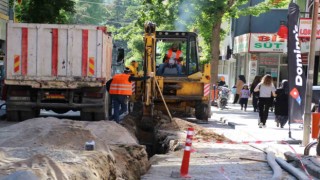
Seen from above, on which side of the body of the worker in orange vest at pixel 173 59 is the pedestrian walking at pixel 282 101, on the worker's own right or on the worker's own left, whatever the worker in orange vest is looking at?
on the worker's own left

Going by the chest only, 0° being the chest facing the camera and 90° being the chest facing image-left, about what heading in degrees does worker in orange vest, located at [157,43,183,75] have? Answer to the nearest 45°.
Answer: approximately 0°

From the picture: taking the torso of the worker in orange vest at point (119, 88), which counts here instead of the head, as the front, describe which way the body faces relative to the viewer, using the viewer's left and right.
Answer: facing away from the viewer and to the right of the viewer

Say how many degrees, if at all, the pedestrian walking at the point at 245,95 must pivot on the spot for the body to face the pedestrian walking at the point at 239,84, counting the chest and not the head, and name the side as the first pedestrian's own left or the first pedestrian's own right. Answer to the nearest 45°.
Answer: approximately 180°

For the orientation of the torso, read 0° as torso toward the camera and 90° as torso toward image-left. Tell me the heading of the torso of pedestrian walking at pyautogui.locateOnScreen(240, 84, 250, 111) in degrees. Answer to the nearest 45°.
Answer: approximately 0°
